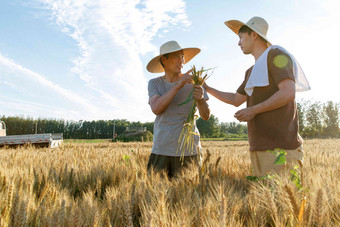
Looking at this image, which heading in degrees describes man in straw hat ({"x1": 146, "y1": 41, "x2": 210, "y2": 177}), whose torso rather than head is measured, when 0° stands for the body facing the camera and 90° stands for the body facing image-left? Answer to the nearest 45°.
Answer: approximately 315°

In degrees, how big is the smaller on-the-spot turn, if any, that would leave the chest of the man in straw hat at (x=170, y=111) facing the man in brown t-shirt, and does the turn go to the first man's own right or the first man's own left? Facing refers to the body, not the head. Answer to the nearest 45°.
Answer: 0° — they already face them

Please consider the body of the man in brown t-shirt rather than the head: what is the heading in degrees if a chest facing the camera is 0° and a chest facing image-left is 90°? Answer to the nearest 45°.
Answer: approximately 45°

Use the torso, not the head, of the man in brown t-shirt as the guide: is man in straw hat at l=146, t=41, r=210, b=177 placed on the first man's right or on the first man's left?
on the first man's right
